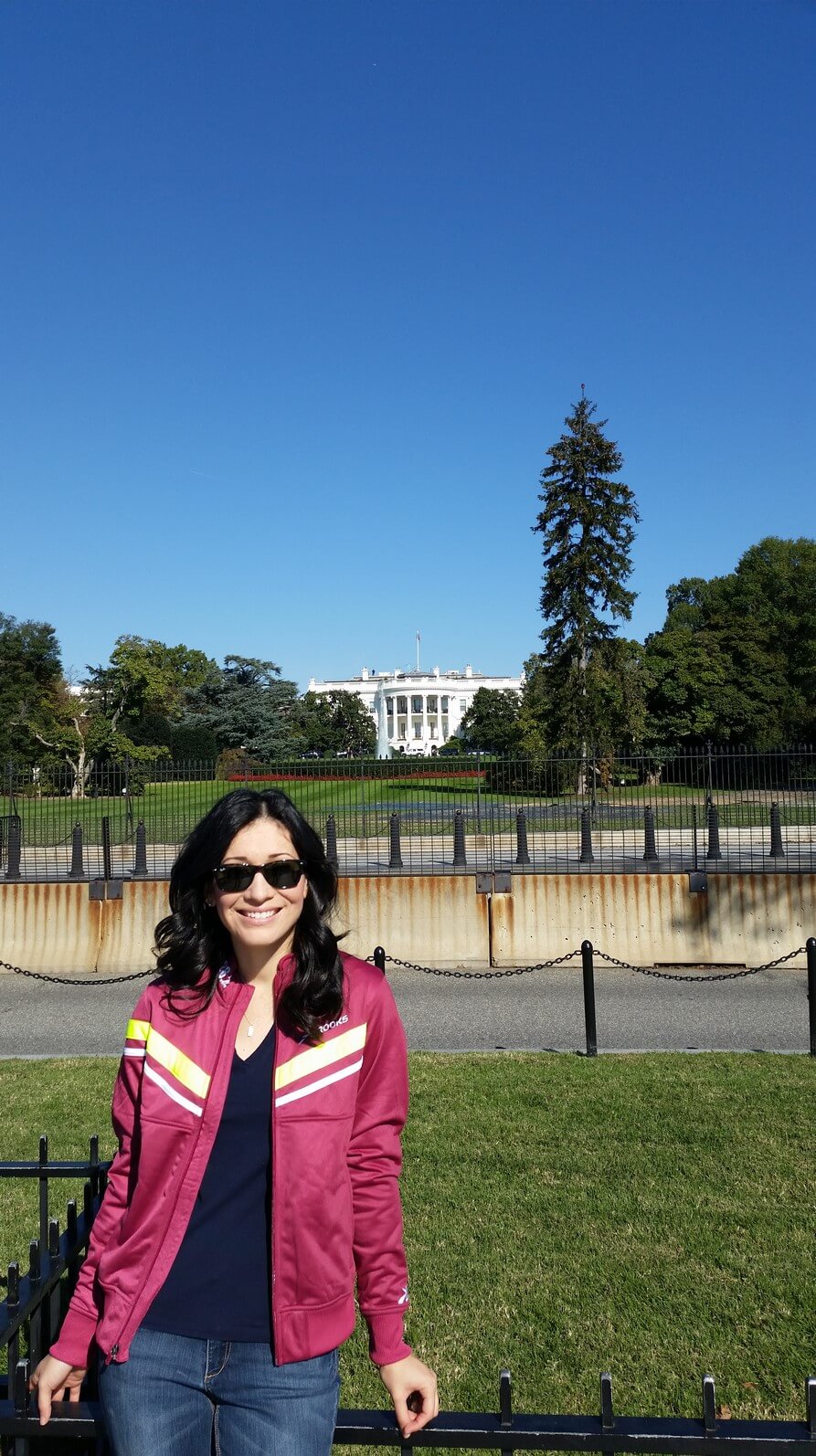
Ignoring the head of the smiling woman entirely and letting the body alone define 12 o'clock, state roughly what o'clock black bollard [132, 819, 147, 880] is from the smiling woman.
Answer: The black bollard is roughly at 6 o'clock from the smiling woman.

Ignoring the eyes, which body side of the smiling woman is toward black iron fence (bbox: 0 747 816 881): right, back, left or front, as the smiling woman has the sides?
back

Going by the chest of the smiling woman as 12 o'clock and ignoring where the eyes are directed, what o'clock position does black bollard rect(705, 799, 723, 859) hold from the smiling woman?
The black bollard is roughly at 7 o'clock from the smiling woman.

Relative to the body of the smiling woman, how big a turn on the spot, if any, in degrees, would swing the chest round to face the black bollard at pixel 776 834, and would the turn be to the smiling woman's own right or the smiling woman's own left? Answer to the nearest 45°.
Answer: approximately 135° to the smiling woman's own left

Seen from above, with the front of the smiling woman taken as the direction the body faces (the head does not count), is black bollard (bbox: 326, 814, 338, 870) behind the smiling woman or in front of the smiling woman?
behind

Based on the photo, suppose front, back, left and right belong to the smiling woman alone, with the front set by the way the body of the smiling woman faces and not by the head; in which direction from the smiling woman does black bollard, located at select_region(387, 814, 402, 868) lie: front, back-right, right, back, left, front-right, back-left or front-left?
back

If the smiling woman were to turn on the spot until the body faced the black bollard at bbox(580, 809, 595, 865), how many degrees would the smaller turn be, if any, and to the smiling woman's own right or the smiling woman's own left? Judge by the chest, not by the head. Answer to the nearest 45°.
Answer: approximately 180°

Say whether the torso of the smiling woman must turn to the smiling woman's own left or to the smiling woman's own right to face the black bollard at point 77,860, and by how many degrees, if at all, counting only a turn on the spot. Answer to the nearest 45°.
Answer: approximately 180°

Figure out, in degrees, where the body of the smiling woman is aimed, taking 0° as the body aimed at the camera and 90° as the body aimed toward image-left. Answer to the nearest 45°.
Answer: approximately 0°
